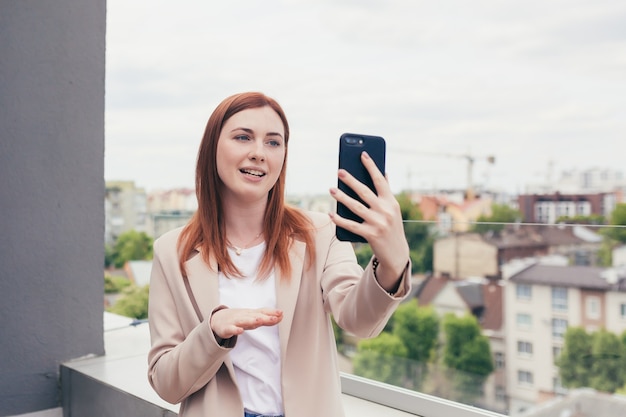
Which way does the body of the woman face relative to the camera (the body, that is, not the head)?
toward the camera

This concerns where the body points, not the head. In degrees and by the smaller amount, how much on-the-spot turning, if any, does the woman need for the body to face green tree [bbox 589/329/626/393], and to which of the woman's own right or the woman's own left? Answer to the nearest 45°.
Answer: approximately 135° to the woman's own left

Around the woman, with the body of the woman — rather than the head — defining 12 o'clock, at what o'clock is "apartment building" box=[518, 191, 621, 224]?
The apartment building is roughly at 7 o'clock from the woman.

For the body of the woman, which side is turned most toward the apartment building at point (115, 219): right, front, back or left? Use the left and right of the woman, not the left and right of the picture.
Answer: back

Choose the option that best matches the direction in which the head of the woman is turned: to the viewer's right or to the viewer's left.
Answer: to the viewer's right

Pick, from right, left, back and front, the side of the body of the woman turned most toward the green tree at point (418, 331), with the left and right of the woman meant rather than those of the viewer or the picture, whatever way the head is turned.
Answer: back

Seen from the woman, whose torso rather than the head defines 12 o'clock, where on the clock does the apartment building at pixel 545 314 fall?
The apartment building is roughly at 7 o'clock from the woman.
